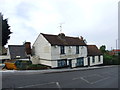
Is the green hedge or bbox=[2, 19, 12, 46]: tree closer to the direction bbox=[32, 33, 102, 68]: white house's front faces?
the green hedge

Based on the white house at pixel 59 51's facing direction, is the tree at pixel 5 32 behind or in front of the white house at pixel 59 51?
behind

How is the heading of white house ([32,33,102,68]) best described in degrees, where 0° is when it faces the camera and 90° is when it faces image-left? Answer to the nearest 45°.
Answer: approximately 315°
